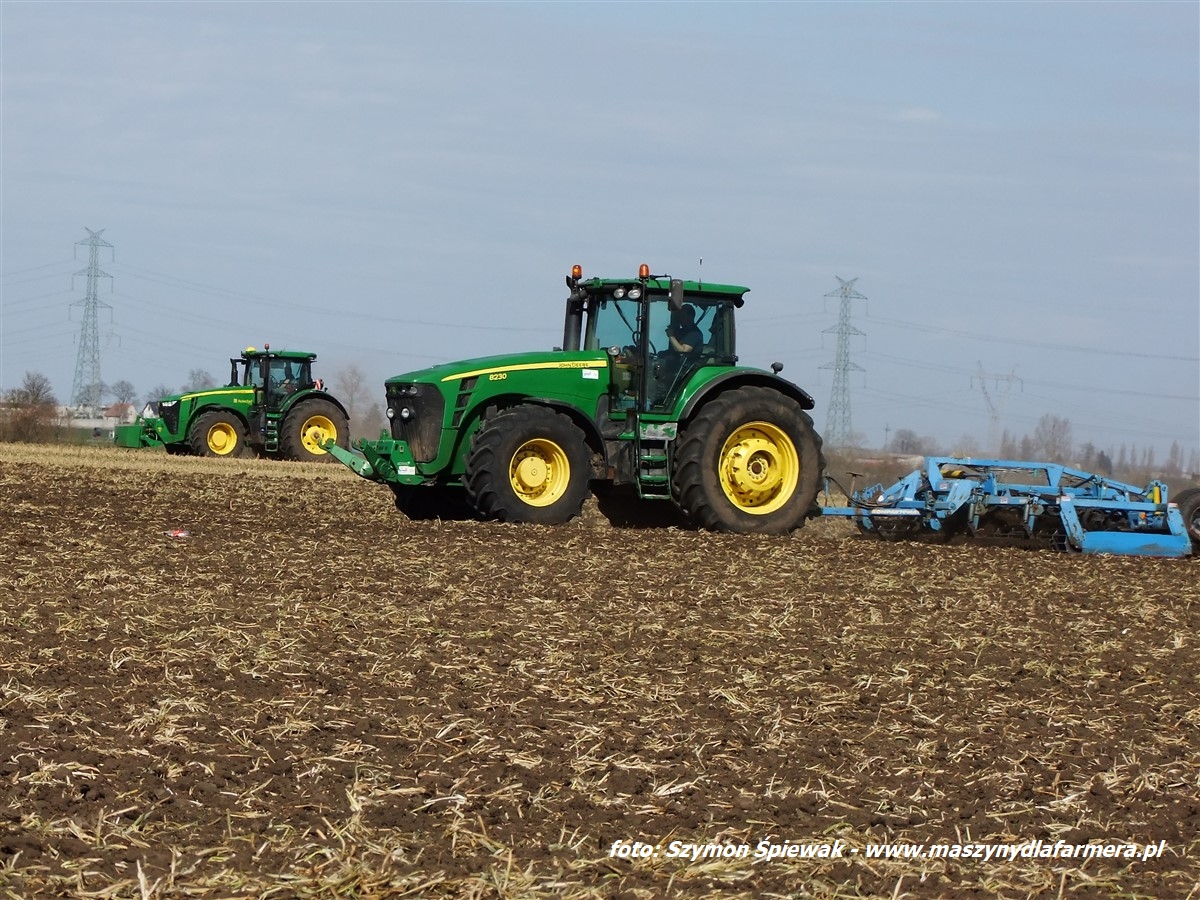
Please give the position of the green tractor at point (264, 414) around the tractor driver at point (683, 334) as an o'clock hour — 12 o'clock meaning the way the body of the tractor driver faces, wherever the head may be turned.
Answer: The green tractor is roughly at 2 o'clock from the tractor driver.

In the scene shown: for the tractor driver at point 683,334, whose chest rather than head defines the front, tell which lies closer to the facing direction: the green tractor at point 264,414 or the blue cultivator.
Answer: the green tractor

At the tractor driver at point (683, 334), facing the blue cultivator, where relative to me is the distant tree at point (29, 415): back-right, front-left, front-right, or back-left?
back-left

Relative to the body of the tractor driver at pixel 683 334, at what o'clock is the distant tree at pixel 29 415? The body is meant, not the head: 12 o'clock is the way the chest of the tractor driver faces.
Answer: The distant tree is roughly at 2 o'clock from the tractor driver.

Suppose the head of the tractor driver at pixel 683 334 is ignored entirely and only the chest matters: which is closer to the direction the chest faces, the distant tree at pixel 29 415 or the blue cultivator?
the distant tree

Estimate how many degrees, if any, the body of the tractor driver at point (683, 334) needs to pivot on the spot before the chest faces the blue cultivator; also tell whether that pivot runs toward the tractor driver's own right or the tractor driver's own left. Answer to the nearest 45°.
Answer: approximately 180°

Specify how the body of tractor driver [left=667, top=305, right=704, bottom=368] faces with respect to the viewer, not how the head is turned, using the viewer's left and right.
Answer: facing to the left of the viewer
